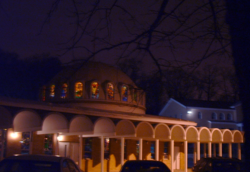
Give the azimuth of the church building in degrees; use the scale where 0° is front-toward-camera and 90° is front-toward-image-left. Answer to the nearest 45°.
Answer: approximately 315°

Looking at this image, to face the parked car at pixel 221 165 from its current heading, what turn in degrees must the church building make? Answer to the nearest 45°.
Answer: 0° — it already faces it

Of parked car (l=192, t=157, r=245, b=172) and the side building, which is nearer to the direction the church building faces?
the parked car

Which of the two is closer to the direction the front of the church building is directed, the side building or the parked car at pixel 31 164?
the parked car

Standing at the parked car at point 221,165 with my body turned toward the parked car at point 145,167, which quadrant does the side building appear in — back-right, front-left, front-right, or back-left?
back-right

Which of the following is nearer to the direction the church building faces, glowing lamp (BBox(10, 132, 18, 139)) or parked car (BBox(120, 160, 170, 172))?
the parked car

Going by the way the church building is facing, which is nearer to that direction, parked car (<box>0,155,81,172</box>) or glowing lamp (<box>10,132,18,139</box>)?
the parked car

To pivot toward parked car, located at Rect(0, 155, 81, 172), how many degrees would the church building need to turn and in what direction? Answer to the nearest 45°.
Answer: approximately 45° to its right

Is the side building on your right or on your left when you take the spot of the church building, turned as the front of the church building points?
on your left
